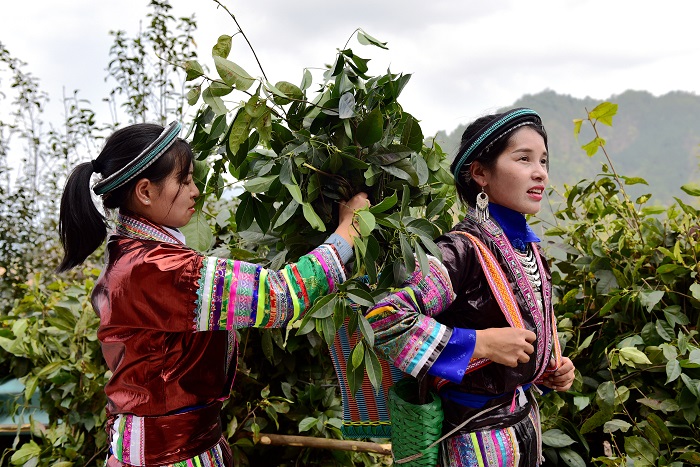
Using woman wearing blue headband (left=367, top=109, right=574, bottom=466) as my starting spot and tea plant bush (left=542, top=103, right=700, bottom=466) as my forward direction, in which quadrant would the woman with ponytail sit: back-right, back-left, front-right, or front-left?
back-left

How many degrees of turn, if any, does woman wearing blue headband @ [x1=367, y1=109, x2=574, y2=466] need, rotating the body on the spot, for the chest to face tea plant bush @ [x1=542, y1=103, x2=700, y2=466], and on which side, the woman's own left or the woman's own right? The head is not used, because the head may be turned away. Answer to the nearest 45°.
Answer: approximately 90° to the woman's own left

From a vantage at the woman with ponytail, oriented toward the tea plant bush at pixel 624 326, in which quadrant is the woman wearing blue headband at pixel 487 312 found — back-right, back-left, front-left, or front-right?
front-right

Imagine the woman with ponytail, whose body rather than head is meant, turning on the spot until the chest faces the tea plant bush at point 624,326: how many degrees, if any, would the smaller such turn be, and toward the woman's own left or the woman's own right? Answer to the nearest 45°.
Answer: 0° — they already face it

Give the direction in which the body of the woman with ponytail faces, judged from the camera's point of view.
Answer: to the viewer's right

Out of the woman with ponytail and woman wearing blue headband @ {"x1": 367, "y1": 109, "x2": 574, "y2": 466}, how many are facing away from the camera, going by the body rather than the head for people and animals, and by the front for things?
0

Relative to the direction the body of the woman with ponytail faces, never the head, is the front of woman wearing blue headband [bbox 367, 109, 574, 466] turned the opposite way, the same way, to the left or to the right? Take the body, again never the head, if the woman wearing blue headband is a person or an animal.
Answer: to the right

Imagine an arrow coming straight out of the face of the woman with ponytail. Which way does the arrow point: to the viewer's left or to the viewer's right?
to the viewer's right

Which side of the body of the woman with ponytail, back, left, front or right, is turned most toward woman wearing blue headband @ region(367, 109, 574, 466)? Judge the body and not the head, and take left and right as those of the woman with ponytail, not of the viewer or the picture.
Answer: front

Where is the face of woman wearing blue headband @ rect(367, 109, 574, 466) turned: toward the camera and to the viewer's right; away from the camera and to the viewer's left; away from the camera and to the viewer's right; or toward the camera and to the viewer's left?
toward the camera and to the viewer's right
